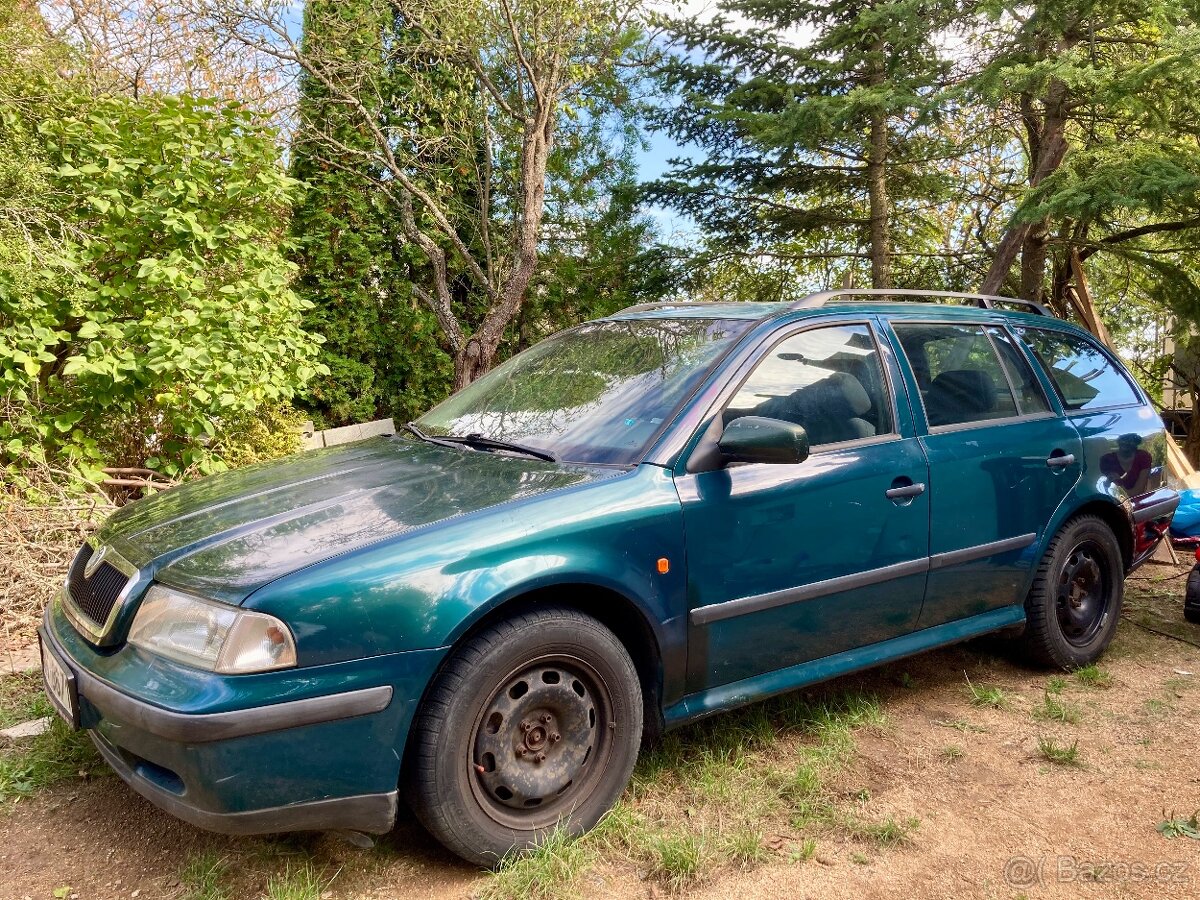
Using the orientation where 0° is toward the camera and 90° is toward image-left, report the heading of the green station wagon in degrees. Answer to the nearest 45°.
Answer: approximately 45°

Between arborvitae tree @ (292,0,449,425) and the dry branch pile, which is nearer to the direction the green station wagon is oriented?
the dry branch pile

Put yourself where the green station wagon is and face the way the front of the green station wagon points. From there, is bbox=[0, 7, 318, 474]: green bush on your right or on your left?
on your right

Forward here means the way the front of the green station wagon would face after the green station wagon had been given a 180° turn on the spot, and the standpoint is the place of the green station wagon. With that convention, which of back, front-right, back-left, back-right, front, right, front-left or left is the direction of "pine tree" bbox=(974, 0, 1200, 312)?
front

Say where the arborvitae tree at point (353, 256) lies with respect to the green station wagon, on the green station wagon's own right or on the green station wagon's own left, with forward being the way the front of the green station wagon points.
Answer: on the green station wagon's own right

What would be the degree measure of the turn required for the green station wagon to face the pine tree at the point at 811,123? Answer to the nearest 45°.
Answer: approximately 135° to its right

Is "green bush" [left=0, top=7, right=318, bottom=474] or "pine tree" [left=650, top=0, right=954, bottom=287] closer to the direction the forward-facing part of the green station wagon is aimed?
the green bush
